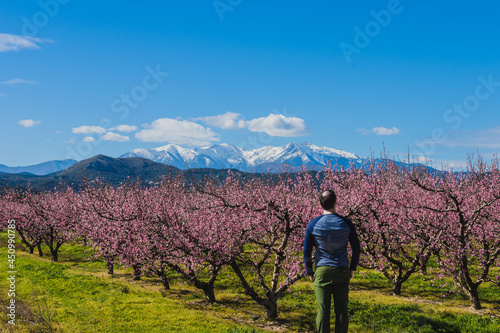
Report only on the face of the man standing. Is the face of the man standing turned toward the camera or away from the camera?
away from the camera

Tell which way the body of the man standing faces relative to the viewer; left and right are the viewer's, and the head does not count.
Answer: facing away from the viewer
